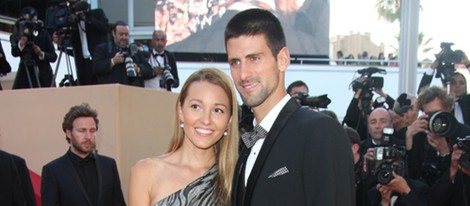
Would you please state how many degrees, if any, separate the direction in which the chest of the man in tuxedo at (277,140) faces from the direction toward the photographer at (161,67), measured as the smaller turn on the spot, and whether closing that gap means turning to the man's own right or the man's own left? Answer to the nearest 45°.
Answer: approximately 135° to the man's own right

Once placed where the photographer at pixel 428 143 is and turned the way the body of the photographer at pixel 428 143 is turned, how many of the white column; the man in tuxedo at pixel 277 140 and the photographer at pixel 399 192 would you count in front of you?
2

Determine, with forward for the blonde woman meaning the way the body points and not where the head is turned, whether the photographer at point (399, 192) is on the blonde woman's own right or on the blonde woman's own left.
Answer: on the blonde woman's own left

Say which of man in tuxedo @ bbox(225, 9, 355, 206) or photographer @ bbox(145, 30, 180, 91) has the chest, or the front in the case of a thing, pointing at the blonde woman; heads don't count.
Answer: the photographer

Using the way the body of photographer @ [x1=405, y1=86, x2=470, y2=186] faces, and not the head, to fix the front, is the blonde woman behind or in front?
in front

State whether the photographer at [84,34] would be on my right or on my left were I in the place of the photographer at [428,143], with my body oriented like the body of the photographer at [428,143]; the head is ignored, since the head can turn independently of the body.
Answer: on my right

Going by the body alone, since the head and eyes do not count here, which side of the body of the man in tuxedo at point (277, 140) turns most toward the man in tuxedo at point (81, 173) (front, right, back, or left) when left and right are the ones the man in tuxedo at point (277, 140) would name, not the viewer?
right

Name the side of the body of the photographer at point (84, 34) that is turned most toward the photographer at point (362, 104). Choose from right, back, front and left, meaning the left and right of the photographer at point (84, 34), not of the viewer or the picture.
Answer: left

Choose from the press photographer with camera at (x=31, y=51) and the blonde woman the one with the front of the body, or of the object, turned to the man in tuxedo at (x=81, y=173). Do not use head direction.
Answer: the press photographer with camera

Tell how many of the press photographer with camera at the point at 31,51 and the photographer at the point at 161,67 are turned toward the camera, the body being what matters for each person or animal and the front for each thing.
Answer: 2

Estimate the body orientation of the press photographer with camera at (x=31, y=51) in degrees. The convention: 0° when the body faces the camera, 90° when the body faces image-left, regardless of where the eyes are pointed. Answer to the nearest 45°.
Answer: approximately 0°

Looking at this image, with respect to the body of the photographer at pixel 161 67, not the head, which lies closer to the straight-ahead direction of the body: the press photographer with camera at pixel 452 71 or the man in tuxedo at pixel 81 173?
the man in tuxedo
